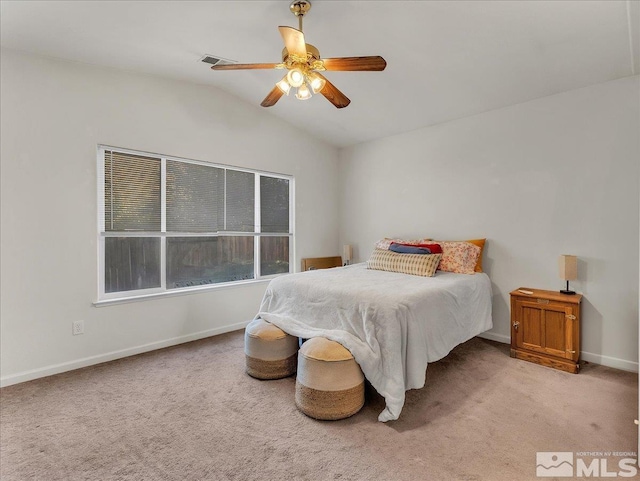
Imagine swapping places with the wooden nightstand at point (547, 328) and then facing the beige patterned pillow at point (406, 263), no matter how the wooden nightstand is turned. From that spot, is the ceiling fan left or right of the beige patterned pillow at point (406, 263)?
left

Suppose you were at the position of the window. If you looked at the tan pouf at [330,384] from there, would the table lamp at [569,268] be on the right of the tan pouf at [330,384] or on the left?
left

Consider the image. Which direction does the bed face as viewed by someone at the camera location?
facing the viewer and to the left of the viewer

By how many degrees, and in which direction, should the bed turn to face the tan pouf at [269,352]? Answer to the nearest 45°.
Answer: approximately 45° to its right

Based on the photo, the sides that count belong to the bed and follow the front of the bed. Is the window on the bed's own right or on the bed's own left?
on the bed's own right

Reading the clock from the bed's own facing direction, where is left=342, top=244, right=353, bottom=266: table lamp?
The table lamp is roughly at 4 o'clock from the bed.
